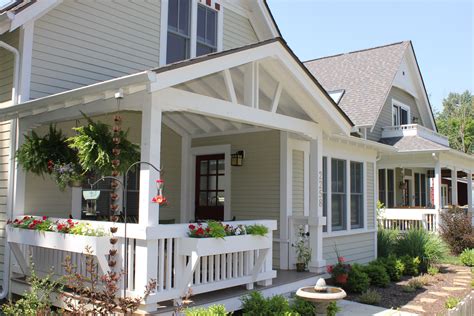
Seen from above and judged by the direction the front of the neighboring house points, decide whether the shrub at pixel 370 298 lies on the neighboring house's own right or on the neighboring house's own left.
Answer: on the neighboring house's own right

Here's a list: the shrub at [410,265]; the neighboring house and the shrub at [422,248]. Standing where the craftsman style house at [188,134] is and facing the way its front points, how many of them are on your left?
3

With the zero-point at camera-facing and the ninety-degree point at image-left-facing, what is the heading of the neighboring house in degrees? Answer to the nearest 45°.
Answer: approximately 315°

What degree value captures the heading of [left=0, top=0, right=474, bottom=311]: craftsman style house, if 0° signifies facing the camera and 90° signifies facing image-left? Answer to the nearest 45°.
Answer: approximately 315°

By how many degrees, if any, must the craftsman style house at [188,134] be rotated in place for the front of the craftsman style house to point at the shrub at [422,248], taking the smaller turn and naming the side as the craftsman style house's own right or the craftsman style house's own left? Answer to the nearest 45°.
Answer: approximately 90° to the craftsman style house's own left

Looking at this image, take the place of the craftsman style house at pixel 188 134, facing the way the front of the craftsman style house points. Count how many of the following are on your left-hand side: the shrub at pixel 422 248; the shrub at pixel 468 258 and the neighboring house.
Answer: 3

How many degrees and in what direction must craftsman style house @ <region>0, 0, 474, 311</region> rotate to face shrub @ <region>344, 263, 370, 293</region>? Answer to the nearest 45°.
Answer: approximately 45° to its left

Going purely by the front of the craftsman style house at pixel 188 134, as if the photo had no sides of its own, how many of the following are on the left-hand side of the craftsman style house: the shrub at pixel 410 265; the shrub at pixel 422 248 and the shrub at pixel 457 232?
3

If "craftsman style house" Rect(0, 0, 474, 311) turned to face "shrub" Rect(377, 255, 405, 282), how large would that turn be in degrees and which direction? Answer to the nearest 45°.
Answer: approximately 90° to its left

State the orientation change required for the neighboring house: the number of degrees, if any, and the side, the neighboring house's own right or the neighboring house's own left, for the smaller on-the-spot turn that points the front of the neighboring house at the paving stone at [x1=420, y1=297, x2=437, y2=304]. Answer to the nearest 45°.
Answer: approximately 45° to the neighboring house's own right
